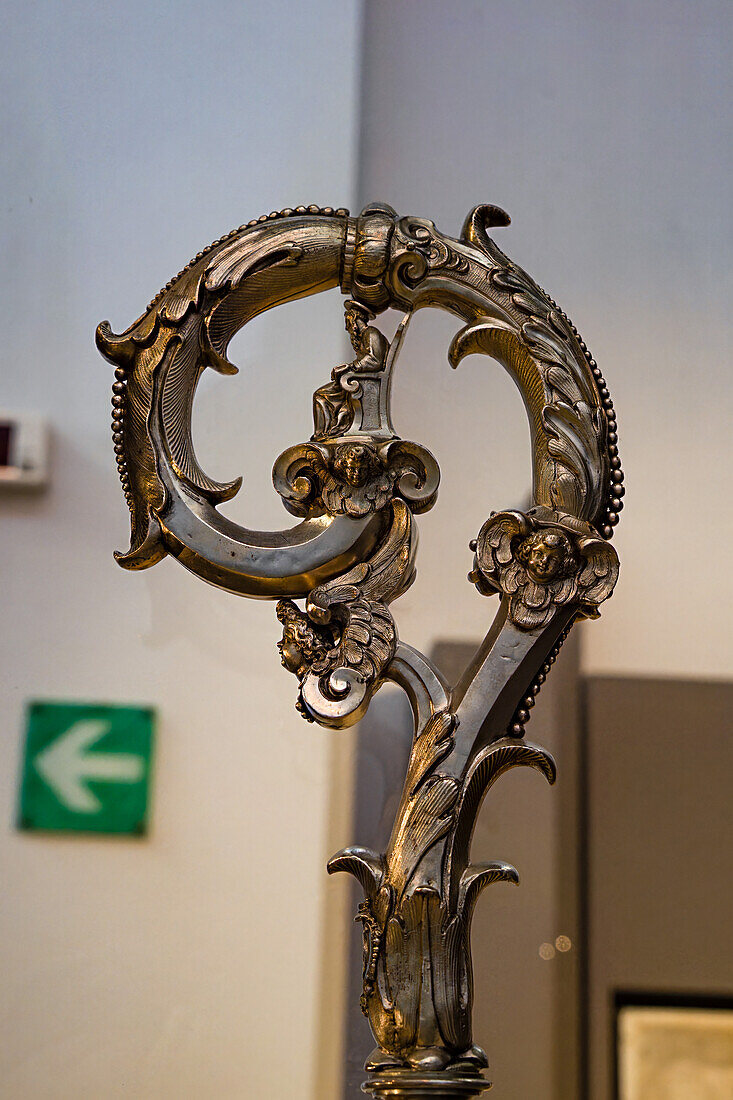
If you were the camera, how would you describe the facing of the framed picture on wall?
facing the viewer

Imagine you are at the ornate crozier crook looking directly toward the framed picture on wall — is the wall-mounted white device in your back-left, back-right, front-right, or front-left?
front-left

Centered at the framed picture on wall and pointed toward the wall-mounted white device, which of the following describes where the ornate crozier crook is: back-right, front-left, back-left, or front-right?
front-left

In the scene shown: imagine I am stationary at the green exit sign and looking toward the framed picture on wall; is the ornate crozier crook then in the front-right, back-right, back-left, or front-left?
front-right

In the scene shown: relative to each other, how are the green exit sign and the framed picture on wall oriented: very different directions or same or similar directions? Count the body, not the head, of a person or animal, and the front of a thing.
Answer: same or similar directions

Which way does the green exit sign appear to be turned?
toward the camera

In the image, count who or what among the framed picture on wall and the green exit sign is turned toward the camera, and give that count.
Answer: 2
